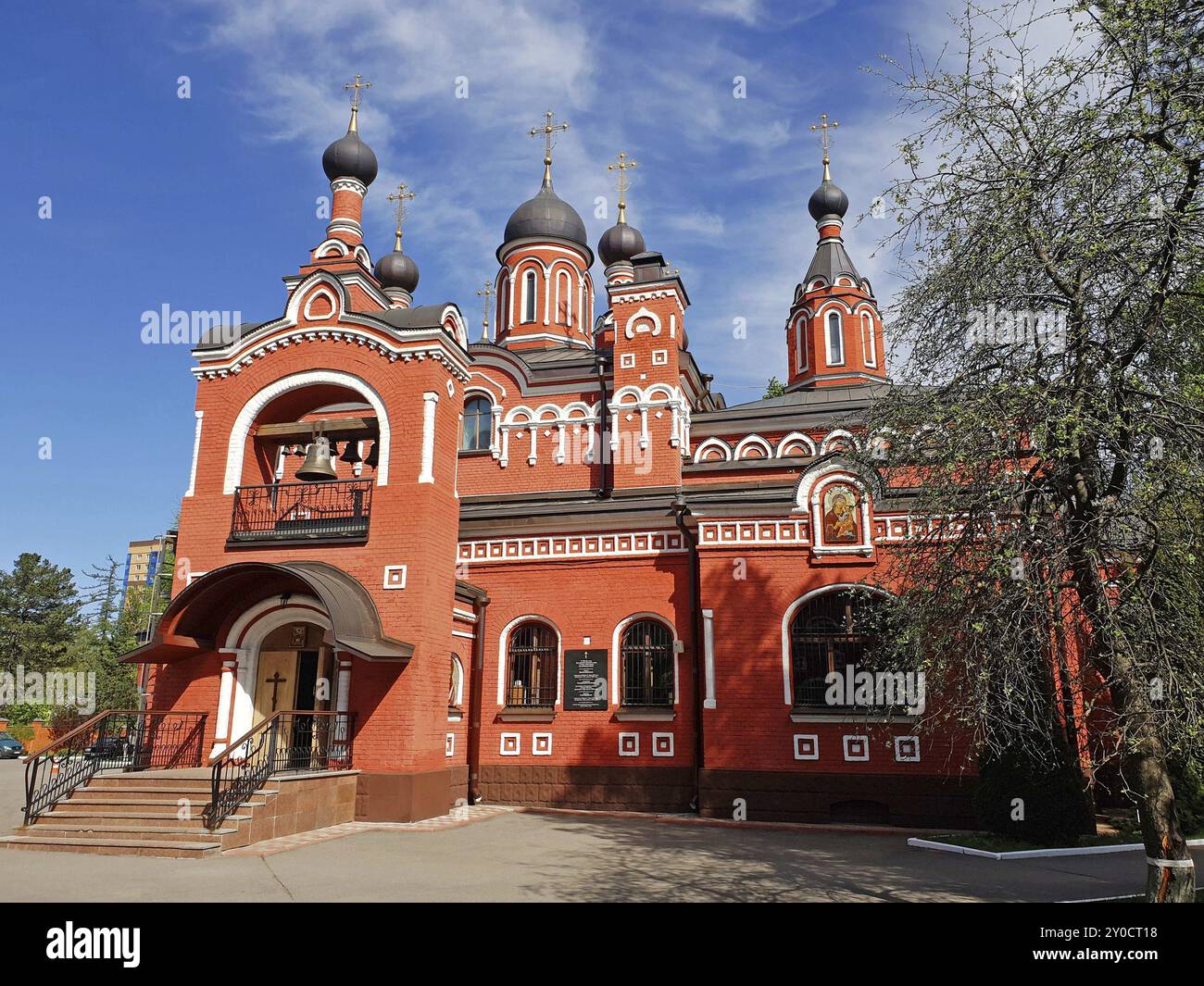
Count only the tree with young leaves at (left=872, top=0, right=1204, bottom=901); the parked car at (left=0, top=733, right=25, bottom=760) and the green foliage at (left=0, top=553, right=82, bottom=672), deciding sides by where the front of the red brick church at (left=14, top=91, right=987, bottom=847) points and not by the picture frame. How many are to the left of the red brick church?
1

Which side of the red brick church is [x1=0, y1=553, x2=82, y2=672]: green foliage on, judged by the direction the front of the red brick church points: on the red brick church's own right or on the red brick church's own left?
on the red brick church's own right

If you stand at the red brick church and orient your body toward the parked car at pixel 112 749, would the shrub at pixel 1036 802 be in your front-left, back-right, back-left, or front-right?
back-left

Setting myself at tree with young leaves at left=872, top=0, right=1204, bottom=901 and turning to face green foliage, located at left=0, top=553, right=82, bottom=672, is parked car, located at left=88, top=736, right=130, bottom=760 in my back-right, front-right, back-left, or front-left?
front-left

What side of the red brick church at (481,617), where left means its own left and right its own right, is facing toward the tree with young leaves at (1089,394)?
left

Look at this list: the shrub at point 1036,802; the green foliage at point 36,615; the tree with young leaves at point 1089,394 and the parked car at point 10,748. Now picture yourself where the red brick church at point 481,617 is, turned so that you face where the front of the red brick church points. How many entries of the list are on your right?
2

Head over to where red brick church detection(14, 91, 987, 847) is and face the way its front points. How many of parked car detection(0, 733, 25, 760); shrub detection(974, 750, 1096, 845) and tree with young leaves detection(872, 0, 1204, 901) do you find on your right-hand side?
1

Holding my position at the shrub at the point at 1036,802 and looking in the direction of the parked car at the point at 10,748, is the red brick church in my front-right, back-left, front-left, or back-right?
front-right

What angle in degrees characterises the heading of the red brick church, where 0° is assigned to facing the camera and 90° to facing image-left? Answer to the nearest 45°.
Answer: approximately 45°

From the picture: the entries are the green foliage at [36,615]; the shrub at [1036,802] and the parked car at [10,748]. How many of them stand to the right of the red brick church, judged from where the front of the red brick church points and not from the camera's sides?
2

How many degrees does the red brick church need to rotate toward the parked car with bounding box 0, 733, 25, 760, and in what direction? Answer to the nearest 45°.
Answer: approximately 90° to its right

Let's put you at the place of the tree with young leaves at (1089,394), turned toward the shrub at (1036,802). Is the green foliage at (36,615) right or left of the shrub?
left

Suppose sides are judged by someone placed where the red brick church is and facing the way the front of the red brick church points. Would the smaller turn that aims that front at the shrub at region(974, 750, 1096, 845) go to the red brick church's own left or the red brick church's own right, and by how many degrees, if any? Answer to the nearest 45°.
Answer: approximately 90° to the red brick church's own left
